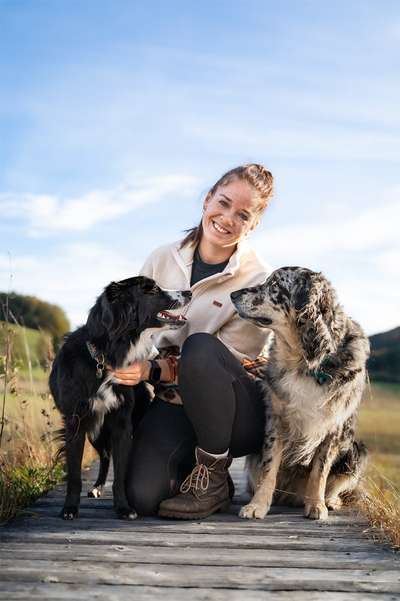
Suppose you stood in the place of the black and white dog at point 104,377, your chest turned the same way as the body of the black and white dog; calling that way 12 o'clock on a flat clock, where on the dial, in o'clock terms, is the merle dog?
The merle dog is roughly at 9 o'clock from the black and white dog.

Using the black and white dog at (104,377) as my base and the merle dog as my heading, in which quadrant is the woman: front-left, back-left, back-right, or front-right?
front-left

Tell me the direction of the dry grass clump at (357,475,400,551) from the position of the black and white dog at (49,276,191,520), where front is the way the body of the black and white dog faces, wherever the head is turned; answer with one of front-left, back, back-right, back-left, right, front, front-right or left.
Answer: left

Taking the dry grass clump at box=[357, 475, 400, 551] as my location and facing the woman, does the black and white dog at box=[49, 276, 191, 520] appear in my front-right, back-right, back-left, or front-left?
front-left

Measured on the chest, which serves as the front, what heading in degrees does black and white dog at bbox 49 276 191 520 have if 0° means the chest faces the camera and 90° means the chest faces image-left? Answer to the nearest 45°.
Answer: approximately 0°

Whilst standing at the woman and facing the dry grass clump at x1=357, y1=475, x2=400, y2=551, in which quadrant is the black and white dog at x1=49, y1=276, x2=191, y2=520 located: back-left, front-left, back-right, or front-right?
back-right
